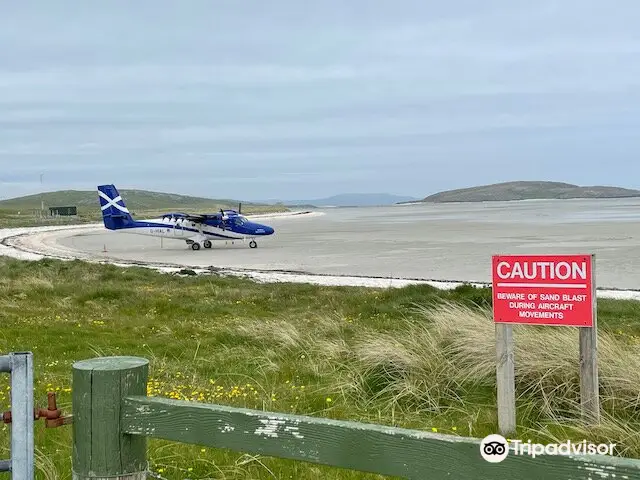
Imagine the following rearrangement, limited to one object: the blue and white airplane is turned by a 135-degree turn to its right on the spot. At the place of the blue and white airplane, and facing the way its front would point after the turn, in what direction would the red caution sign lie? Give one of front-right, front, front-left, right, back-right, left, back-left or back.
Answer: front-left

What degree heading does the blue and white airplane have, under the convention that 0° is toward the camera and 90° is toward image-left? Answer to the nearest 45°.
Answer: approximately 270°

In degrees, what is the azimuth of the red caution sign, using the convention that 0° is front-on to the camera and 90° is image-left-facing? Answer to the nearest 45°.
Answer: approximately 0°
